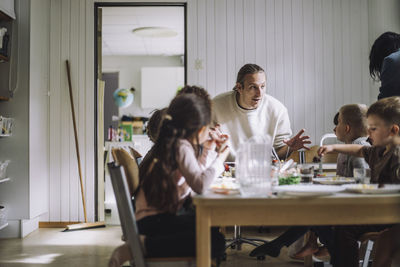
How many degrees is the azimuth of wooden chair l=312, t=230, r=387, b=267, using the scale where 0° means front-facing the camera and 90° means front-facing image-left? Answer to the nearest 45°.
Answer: approximately 90°

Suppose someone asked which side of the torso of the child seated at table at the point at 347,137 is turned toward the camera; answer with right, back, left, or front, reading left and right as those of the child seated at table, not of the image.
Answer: left

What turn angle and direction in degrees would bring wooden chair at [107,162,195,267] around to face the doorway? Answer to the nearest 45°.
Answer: approximately 90° to its left

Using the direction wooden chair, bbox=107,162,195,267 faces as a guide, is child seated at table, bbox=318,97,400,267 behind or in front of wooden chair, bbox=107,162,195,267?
in front

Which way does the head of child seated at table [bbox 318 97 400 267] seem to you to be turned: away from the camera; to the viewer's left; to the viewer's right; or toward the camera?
to the viewer's left

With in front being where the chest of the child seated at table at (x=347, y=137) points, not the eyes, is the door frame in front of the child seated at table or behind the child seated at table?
in front

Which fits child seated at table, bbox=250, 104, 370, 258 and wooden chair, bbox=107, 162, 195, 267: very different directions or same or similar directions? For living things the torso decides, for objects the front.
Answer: very different directions
